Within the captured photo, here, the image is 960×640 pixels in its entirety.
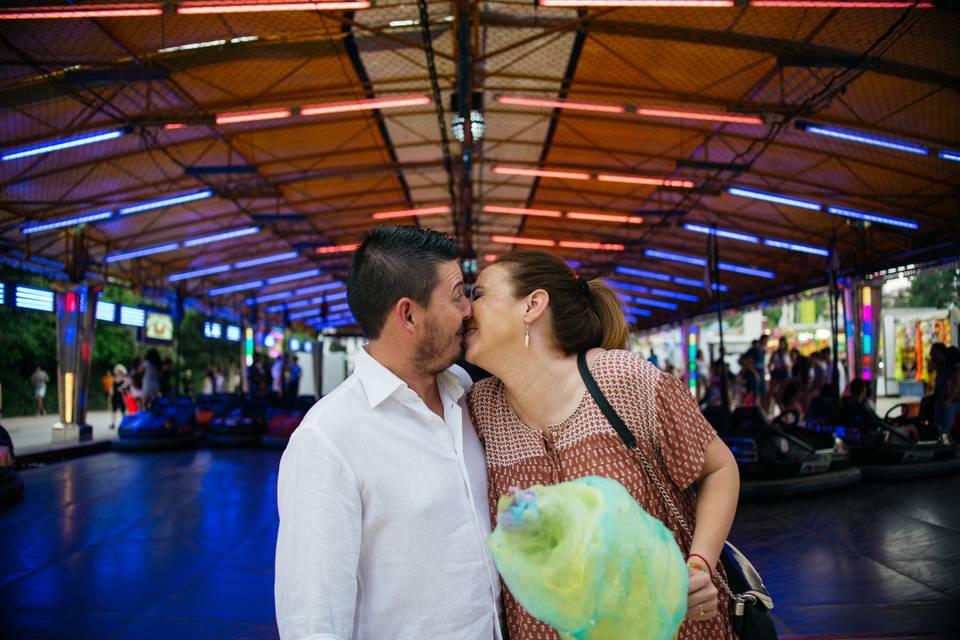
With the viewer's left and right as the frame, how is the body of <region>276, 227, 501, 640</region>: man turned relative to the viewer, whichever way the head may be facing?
facing the viewer and to the right of the viewer

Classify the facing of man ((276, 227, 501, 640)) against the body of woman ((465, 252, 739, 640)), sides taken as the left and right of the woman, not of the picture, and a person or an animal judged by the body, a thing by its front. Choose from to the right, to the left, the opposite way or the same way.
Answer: to the left

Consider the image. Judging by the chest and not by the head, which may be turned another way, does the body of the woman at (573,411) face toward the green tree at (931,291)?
no

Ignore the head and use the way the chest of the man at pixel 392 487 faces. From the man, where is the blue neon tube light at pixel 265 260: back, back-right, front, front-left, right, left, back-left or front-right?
back-left

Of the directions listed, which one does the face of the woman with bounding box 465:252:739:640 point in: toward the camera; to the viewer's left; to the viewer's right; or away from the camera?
to the viewer's left

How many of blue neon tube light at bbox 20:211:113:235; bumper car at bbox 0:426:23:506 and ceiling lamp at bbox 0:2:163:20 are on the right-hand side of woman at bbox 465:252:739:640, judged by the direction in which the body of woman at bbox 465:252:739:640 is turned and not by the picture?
3

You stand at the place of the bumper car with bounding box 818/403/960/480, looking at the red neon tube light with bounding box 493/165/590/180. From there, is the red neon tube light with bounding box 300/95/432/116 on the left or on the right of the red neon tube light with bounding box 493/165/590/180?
left

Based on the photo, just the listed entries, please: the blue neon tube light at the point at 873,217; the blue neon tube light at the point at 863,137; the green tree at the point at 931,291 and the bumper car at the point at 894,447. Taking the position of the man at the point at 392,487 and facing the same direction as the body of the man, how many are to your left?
4

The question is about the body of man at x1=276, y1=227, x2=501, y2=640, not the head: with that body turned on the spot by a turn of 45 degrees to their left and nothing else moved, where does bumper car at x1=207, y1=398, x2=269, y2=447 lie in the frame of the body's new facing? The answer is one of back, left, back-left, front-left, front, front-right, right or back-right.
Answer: left

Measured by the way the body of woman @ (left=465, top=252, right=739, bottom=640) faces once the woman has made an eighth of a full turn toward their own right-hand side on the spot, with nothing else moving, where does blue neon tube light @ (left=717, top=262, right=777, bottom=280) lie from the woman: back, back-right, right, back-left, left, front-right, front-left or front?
right

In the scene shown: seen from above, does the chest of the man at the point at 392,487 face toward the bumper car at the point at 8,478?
no

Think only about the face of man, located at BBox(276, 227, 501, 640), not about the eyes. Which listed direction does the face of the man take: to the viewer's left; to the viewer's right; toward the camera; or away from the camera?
to the viewer's right

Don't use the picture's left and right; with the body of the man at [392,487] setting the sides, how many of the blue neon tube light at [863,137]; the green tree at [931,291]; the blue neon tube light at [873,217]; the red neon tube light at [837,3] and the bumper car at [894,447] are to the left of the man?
5
